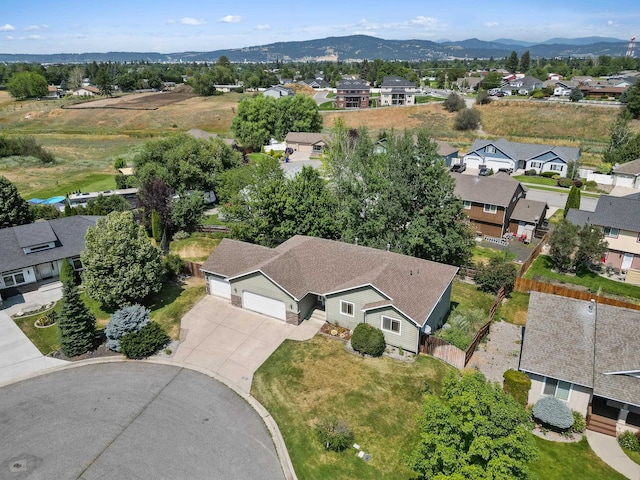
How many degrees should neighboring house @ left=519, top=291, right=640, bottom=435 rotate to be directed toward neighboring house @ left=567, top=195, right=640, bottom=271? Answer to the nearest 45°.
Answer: approximately 180°

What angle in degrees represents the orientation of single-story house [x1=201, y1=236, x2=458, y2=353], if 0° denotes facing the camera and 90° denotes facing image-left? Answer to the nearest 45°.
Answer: approximately 45°

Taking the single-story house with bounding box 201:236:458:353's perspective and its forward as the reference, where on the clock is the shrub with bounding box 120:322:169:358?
The shrub is roughly at 1 o'clock from the single-story house.

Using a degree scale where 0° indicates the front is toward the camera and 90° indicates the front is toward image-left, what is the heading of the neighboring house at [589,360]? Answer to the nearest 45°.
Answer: approximately 0°

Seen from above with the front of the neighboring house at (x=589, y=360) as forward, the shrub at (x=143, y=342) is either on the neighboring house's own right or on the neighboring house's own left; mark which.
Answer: on the neighboring house's own right

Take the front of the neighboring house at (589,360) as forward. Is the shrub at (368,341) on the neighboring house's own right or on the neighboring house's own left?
on the neighboring house's own right

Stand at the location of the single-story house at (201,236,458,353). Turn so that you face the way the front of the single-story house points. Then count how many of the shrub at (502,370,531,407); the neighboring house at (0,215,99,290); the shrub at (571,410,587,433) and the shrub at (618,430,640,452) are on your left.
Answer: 3

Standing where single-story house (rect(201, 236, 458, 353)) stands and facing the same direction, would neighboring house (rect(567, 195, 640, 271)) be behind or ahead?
behind

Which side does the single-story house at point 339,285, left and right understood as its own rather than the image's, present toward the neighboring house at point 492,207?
back

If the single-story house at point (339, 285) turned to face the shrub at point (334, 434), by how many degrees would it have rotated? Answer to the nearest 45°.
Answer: approximately 45° to its left
